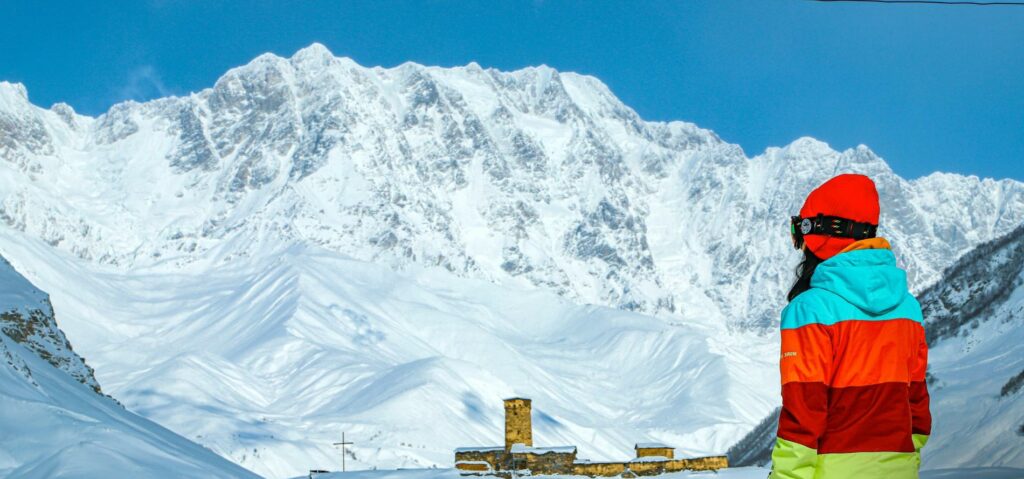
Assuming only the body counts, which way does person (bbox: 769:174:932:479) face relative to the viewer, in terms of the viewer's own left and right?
facing away from the viewer and to the left of the viewer

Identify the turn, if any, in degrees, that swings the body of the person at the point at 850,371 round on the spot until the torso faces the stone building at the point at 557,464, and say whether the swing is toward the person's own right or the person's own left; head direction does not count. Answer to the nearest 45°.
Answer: approximately 45° to the person's own right

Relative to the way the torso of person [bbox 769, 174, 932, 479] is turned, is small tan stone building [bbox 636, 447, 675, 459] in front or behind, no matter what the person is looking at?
in front

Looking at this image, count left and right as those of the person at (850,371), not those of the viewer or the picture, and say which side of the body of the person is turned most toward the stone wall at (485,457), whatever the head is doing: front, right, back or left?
front

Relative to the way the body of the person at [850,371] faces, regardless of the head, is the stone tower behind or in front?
in front
